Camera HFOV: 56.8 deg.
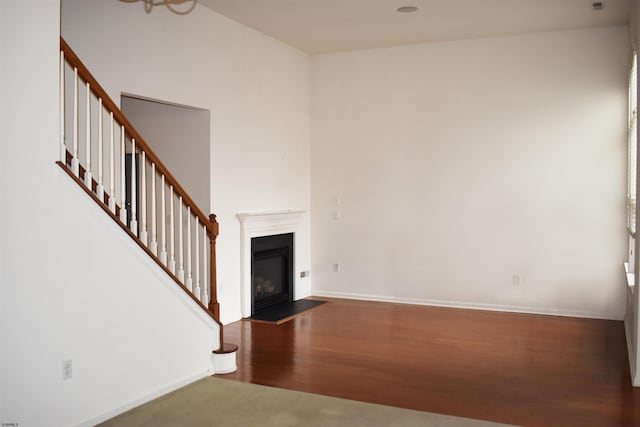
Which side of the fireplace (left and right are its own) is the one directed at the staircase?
right

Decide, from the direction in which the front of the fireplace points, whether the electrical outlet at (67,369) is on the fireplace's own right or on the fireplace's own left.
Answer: on the fireplace's own right

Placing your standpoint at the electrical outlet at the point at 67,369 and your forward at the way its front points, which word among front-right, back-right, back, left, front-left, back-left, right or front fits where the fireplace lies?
left

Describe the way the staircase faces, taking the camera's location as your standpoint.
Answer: facing away from the viewer and to the right of the viewer

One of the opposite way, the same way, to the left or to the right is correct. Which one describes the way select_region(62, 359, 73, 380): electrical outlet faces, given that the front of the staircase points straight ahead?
to the right

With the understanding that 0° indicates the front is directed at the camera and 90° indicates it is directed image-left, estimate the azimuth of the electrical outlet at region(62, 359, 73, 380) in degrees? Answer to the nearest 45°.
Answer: approximately 315°

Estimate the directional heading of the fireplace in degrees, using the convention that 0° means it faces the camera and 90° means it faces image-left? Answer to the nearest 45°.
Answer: approximately 315°
